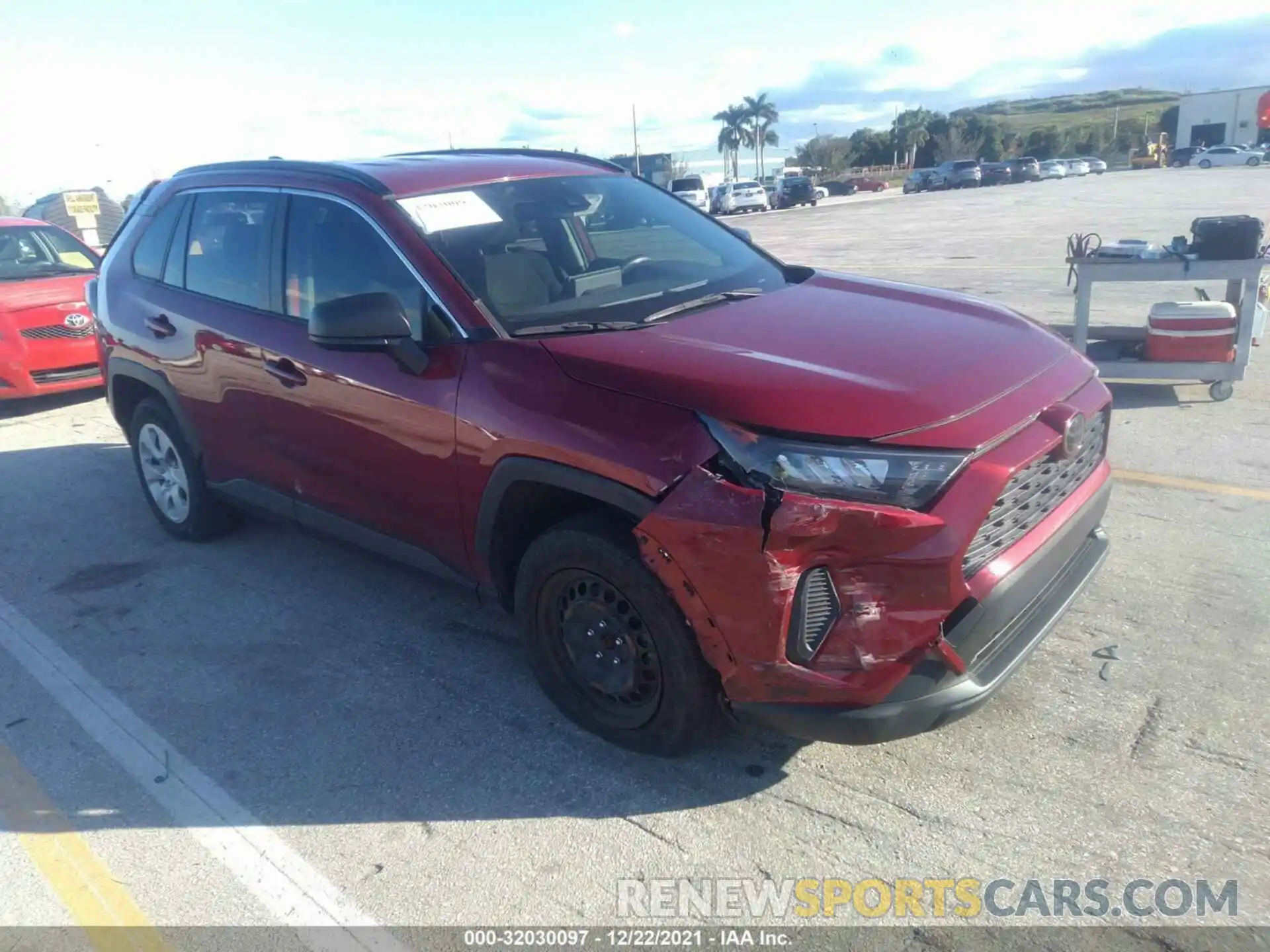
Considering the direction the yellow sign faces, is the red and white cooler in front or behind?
in front

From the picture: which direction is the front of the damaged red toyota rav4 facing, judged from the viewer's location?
facing the viewer and to the right of the viewer

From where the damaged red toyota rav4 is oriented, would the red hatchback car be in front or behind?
behind

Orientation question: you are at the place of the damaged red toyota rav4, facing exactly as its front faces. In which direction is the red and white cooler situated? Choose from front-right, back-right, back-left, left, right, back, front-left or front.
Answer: left

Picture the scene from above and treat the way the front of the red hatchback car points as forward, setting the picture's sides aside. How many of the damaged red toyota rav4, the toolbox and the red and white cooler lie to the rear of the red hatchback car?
0

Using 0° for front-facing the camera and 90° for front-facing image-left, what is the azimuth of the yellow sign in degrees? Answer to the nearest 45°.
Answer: approximately 0°

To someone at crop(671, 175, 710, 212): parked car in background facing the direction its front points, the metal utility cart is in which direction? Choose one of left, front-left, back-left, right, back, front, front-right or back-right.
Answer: front

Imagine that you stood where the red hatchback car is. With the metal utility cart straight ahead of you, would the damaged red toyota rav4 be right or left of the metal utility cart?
right

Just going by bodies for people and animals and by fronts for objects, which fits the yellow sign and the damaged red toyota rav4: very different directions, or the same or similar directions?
same or similar directions

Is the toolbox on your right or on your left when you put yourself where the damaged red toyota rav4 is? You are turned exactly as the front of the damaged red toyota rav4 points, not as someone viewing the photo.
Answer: on your left

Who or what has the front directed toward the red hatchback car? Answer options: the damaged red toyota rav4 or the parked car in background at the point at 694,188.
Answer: the parked car in background

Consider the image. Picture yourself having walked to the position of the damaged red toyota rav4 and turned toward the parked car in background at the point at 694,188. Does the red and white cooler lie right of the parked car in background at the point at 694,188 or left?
right

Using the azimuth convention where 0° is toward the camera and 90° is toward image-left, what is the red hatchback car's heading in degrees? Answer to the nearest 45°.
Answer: approximately 315°

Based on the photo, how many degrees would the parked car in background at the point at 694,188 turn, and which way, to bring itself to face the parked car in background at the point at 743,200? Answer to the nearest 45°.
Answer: approximately 90° to its right
